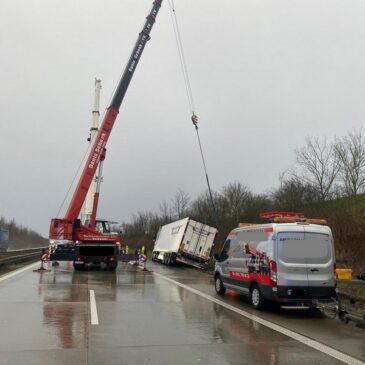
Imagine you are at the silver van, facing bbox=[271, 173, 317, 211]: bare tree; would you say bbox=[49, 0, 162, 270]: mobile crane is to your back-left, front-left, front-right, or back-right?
front-left

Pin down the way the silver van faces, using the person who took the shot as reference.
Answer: facing away from the viewer and to the left of the viewer

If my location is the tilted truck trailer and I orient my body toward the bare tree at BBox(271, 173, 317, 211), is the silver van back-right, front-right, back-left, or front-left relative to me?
back-right

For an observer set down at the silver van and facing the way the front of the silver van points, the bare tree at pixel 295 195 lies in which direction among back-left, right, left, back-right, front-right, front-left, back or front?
front-right

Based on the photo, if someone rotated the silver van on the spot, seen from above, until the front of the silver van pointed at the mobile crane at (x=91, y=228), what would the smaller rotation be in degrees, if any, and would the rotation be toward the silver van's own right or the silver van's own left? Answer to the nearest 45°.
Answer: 0° — it already faces it

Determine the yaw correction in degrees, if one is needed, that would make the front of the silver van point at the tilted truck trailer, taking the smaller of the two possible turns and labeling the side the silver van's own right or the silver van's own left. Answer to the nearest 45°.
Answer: approximately 45° to the silver van's own right

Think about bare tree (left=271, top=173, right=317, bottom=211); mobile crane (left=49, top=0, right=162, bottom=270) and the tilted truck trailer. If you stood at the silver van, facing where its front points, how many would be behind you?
0
